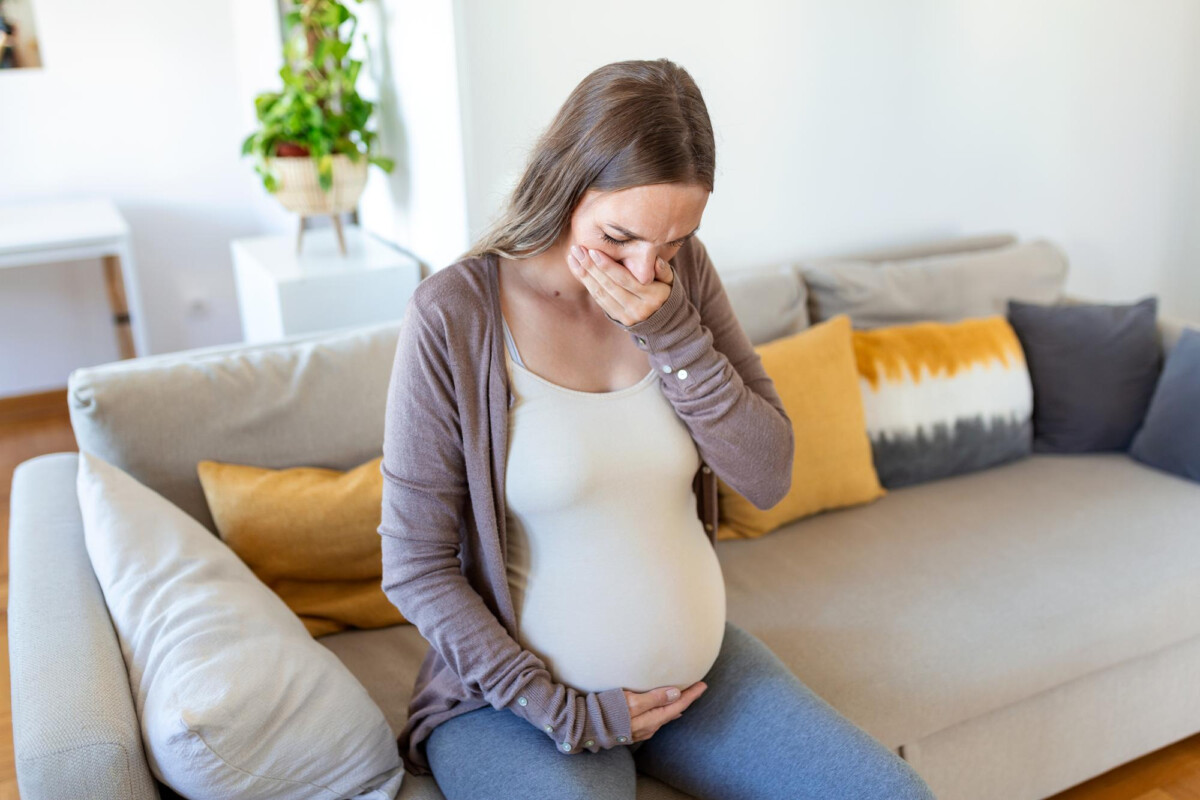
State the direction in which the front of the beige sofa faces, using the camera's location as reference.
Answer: facing the viewer and to the right of the viewer

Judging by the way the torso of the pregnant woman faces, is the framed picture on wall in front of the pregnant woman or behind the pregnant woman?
behind

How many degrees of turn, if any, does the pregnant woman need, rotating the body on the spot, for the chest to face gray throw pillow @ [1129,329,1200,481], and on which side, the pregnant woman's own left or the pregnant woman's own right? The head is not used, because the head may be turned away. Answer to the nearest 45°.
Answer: approximately 90° to the pregnant woman's own left

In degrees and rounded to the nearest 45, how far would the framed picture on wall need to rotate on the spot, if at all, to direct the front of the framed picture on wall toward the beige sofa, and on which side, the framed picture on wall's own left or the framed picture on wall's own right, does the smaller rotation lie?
0° — it already faces it

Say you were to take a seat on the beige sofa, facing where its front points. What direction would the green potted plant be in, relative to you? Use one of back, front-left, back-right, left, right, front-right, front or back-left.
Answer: back

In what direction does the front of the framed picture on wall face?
toward the camera

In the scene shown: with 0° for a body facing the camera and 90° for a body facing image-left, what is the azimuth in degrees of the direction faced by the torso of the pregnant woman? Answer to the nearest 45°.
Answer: approximately 315°

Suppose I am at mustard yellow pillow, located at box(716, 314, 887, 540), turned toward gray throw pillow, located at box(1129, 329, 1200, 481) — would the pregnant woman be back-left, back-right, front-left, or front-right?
back-right

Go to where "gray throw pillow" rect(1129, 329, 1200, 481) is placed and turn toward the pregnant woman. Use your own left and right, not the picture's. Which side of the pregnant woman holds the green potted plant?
right

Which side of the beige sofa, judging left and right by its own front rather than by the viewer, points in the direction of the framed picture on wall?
back

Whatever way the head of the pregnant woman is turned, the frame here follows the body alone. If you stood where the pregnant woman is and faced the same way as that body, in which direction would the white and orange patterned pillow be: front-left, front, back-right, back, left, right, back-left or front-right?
left
